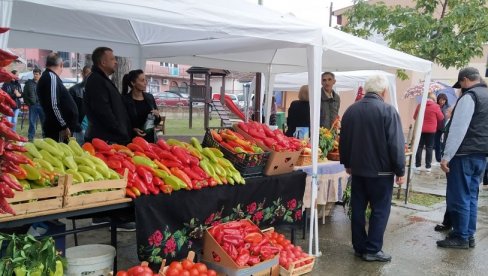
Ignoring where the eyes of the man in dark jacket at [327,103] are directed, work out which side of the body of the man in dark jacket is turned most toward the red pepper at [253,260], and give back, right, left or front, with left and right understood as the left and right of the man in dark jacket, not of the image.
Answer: front

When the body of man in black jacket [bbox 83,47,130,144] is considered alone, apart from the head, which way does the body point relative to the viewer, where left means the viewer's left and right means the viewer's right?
facing to the right of the viewer

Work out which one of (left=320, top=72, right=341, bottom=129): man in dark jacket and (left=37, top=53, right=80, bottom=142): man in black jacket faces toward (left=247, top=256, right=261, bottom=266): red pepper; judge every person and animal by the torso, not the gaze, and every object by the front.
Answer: the man in dark jacket

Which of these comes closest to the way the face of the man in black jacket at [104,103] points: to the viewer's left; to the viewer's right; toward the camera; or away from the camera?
to the viewer's right

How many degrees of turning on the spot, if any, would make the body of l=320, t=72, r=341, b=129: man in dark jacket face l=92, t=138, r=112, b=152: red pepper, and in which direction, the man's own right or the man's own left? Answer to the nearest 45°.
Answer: approximately 45° to the man's own right

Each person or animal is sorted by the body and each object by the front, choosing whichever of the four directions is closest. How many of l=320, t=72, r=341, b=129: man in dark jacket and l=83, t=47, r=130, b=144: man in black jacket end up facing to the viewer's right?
1

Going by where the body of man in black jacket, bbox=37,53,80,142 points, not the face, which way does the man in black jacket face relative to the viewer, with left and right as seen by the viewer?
facing away from the viewer and to the right of the viewer

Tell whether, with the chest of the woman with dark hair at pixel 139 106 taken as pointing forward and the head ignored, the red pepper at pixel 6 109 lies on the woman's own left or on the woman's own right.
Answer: on the woman's own right

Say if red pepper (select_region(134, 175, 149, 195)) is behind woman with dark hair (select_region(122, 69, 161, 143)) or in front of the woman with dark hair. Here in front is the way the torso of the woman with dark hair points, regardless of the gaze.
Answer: in front

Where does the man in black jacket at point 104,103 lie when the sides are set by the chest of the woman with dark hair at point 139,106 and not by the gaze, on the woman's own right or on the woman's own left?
on the woman's own right

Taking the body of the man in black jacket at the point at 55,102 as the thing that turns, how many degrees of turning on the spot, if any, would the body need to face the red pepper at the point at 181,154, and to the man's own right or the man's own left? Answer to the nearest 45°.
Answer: approximately 90° to the man's own right
